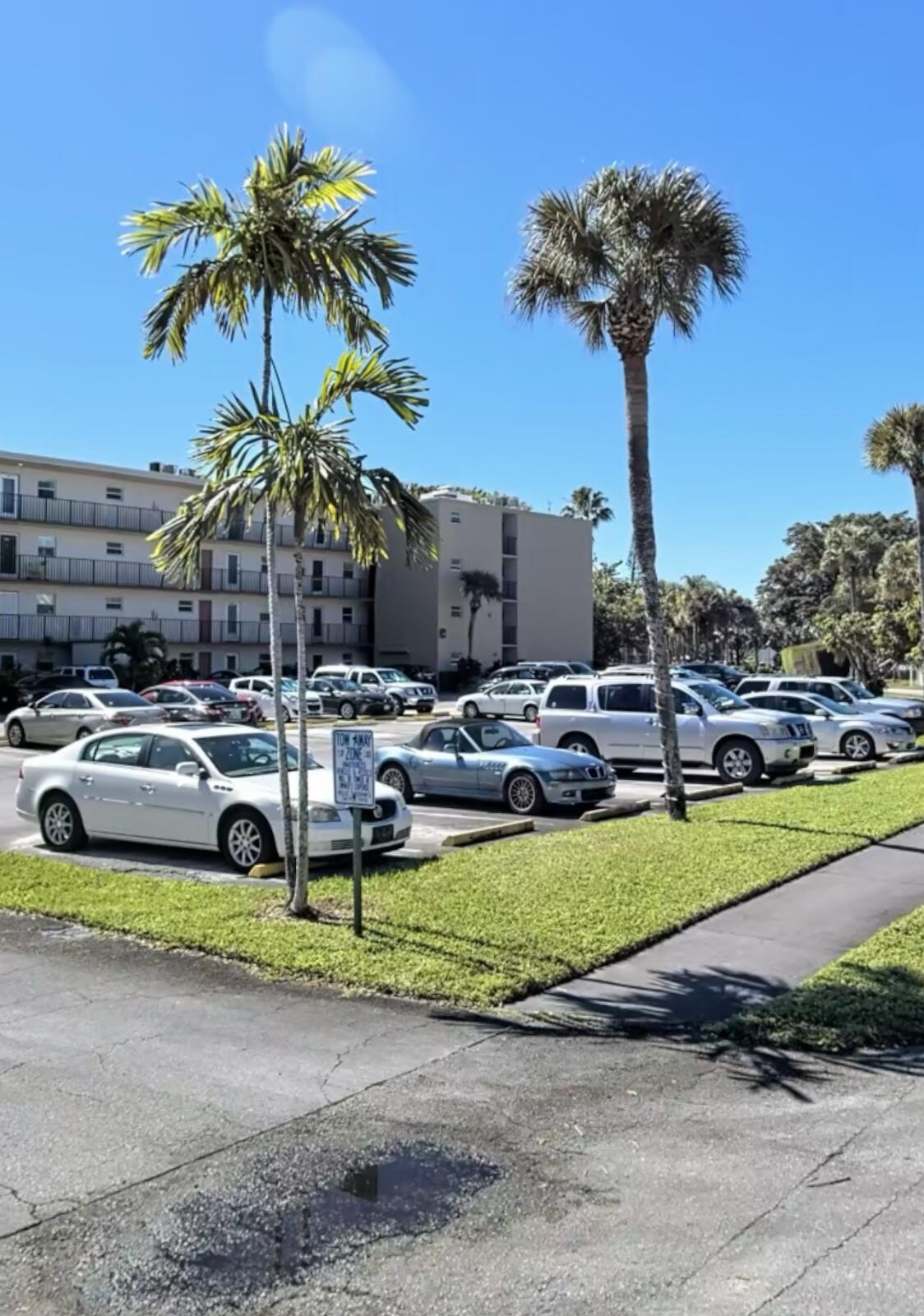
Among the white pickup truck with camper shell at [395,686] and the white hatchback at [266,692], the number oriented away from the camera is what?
0

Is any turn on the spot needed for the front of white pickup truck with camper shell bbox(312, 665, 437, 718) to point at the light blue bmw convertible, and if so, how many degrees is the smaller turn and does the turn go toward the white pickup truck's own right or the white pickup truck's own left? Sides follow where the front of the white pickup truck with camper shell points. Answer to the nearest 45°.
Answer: approximately 45° to the white pickup truck's own right

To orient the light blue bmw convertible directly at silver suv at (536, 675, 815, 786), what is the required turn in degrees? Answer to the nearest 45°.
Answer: approximately 90° to its left

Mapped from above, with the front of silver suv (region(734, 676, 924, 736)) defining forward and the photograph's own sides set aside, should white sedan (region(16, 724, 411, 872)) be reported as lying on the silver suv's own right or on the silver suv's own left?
on the silver suv's own right

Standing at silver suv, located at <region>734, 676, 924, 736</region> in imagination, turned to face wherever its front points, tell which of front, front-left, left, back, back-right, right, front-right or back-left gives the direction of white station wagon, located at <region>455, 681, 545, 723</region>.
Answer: back

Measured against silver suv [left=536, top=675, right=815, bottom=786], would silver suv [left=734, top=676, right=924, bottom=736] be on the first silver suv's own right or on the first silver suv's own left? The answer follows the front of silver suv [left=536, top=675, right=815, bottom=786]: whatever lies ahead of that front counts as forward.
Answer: on the first silver suv's own left

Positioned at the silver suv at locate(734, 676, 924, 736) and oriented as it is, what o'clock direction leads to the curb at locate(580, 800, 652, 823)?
The curb is roughly at 2 o'clock from the silver suv.

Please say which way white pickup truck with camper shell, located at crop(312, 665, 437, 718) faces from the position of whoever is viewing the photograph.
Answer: facing the viewer and to the right of the viewer

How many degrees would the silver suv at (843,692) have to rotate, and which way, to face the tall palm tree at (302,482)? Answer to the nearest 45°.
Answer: approximately 45° to its right

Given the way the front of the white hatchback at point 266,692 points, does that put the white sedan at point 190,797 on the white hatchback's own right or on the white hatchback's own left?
on the white hatchback's own right

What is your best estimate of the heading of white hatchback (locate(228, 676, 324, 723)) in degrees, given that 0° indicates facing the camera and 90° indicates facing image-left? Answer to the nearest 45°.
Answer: approximately 315°

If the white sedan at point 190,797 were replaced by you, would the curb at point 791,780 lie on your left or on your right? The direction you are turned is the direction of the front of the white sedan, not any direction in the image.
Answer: on your left

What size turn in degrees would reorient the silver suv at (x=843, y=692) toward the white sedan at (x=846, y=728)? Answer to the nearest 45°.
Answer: approximately 45° to its right
